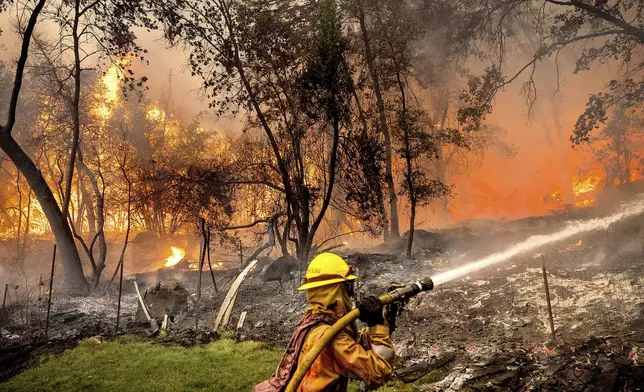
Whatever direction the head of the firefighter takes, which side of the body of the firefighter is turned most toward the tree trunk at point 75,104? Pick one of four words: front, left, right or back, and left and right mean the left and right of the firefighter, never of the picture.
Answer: left

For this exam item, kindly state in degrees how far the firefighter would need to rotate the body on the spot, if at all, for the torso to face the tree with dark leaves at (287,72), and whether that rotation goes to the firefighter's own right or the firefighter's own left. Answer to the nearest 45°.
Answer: approximately 45° to the firefighter's own left

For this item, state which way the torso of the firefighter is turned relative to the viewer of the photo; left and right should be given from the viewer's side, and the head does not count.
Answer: facing away from the viewer and to the right of the viewer

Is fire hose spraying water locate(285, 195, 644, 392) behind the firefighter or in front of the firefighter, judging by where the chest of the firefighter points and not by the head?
in front

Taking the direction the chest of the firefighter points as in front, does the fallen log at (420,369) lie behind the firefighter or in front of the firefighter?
in front

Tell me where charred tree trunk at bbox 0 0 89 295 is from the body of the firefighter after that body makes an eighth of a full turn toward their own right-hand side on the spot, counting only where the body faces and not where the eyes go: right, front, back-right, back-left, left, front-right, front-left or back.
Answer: back-left

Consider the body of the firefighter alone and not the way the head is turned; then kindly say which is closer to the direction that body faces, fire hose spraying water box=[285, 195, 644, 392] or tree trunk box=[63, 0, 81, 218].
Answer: the fire hose spraying water

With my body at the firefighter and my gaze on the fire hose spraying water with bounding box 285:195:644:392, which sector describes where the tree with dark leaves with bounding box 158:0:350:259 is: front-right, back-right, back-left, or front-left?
front-left
